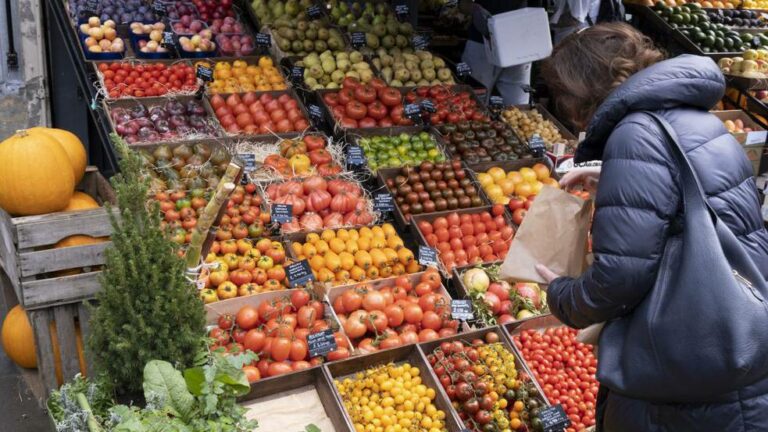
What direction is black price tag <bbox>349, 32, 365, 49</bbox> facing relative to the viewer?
toward the camera

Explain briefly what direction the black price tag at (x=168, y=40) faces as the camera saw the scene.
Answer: facing the viewer

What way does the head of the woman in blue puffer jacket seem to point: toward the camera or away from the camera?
away from the camera

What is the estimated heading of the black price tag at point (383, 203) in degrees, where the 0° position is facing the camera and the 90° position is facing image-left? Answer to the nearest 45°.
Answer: approximately 0°

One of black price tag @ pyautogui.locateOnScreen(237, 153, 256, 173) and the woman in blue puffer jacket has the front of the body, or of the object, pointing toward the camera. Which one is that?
the black price tag

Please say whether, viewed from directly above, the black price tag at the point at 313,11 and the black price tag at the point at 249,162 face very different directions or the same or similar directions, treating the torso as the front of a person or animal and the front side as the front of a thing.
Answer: same or similar directions

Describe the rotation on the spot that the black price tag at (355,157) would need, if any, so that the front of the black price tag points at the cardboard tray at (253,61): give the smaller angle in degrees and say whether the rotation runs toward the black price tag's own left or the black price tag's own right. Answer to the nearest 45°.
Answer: approximately 135° to the black price tag's own right

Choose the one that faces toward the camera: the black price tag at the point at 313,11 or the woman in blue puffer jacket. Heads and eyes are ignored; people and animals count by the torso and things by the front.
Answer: the black price tag

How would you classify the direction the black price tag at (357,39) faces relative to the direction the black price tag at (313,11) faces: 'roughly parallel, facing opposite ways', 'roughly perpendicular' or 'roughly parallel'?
roughly parallel

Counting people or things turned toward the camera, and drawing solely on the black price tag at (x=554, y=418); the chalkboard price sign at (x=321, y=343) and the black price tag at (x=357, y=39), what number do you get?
3

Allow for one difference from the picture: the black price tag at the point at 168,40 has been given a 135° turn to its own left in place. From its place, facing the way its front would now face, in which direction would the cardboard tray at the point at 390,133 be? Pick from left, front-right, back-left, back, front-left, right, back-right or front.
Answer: right

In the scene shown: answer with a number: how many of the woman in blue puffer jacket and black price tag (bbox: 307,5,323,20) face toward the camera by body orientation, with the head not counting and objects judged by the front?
1

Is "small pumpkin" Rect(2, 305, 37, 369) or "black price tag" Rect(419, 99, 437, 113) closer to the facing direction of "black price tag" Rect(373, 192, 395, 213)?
the small pumpkin

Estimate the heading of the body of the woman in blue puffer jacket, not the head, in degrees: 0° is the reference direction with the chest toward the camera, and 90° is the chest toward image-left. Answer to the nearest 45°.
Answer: approximately 135°

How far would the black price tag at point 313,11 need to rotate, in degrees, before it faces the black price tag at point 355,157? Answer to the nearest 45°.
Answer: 0° — it already faces it

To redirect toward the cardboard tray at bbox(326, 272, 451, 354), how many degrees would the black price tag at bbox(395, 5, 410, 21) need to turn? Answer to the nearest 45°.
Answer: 0° — it already faces it

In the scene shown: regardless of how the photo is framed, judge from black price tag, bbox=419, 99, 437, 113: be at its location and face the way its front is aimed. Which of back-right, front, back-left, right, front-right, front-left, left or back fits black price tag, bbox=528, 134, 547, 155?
left

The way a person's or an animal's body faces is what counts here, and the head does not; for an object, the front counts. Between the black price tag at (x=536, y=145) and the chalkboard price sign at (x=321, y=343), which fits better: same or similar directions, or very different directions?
same or similar directions

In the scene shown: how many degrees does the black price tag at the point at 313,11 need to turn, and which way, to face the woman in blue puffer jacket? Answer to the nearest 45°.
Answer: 0° — it already faces them

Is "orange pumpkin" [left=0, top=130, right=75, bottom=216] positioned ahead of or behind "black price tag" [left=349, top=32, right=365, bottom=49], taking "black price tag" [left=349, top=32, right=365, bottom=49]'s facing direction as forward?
ahead

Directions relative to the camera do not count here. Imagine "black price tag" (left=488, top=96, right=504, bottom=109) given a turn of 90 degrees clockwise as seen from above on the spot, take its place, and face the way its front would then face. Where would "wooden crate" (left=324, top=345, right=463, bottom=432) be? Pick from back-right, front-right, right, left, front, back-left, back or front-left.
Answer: left
